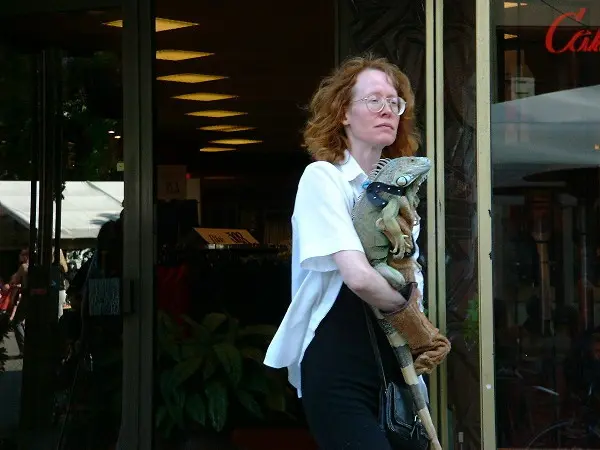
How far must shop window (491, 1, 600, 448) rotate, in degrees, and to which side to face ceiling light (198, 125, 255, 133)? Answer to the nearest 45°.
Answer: approximately 135° to its right

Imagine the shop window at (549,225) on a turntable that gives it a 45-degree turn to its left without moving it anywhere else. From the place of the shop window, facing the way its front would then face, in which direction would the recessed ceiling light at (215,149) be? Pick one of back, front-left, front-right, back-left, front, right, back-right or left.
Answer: back

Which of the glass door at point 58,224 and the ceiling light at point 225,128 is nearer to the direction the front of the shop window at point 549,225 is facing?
the glass door

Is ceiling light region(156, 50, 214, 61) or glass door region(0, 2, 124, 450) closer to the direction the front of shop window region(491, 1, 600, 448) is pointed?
the glass door
